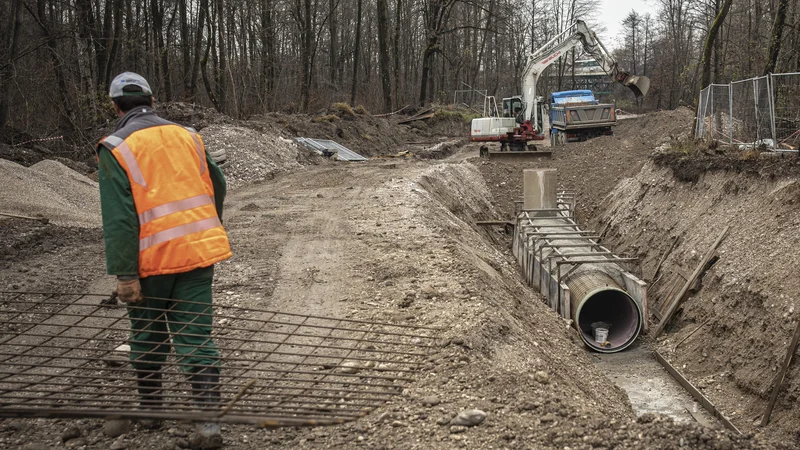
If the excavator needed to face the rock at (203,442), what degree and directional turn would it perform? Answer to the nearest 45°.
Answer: approximately 90° to its right

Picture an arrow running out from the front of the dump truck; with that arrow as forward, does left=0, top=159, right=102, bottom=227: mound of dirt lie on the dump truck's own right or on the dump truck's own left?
on the dump truck's own left

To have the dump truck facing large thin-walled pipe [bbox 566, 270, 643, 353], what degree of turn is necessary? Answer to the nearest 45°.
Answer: approximately 135° to its left

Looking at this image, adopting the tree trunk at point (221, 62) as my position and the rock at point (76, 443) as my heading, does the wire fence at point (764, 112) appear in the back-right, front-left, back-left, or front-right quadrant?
front-left

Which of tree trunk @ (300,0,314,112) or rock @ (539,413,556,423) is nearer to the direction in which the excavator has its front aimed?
the rock

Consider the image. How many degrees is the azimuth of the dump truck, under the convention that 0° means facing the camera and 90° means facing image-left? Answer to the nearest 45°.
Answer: approximately 135°

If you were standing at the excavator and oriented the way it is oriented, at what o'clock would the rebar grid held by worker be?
The rebar grid held by worker is roughly at 3 o'clock from the excavator.

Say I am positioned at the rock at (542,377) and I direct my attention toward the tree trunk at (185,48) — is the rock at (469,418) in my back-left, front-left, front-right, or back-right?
back-left

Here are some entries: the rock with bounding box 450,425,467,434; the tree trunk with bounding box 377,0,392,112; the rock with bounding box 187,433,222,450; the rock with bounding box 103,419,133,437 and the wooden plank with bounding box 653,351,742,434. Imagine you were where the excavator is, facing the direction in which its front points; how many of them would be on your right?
4

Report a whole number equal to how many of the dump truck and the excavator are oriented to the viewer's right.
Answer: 1

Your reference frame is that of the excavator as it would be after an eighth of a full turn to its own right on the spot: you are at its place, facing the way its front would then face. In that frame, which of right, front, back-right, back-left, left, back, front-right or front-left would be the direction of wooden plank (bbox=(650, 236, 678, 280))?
front-right

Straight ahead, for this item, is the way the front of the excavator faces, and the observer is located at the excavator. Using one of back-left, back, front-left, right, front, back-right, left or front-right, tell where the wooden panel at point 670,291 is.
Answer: right

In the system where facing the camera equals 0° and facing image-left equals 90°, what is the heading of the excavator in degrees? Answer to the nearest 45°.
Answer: approximately 270°

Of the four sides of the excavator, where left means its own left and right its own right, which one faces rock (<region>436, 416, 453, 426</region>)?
right

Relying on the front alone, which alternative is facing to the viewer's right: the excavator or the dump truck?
the excavator

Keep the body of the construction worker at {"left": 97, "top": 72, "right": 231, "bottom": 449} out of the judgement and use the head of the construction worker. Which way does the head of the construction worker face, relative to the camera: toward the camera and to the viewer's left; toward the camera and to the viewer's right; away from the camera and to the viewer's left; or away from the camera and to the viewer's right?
away from the camera and to the viewer's left
